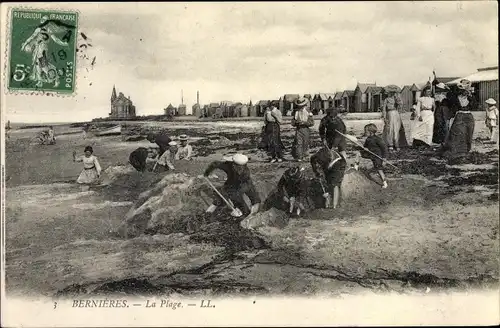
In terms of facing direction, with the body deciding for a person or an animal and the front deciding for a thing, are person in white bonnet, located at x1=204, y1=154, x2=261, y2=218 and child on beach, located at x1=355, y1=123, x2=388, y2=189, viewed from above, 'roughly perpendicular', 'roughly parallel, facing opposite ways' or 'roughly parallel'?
roughly perpendicular

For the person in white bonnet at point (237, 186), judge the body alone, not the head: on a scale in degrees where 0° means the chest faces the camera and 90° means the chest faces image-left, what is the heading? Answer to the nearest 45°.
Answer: approximately 0°

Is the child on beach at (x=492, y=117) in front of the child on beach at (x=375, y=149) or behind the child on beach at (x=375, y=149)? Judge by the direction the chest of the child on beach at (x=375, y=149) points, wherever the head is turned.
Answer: behind

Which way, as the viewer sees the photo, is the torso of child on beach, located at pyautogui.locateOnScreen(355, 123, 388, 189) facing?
to the viewer's left

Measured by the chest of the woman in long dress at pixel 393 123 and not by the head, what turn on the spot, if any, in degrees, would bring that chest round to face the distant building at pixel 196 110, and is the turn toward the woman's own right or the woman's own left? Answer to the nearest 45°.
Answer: approximately 90° to the woman's own right

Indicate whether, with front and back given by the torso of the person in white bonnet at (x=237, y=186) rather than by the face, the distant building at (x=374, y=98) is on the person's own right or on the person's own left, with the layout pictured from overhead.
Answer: on the person's own left
